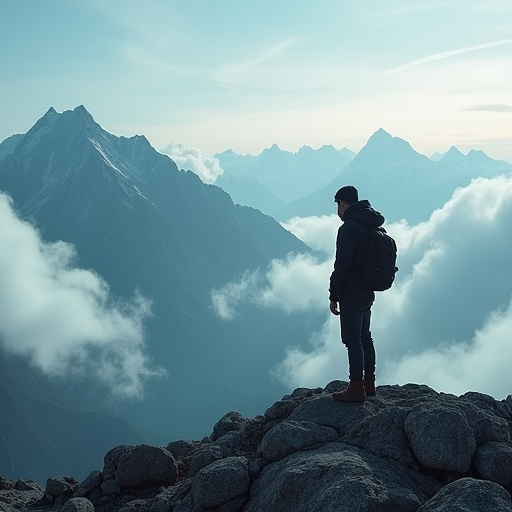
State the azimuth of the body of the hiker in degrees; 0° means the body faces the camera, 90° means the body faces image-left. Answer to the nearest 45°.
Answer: approximately 90°

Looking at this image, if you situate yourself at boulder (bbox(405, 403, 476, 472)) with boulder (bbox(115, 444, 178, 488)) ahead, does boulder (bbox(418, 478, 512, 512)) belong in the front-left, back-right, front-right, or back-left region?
back-left
